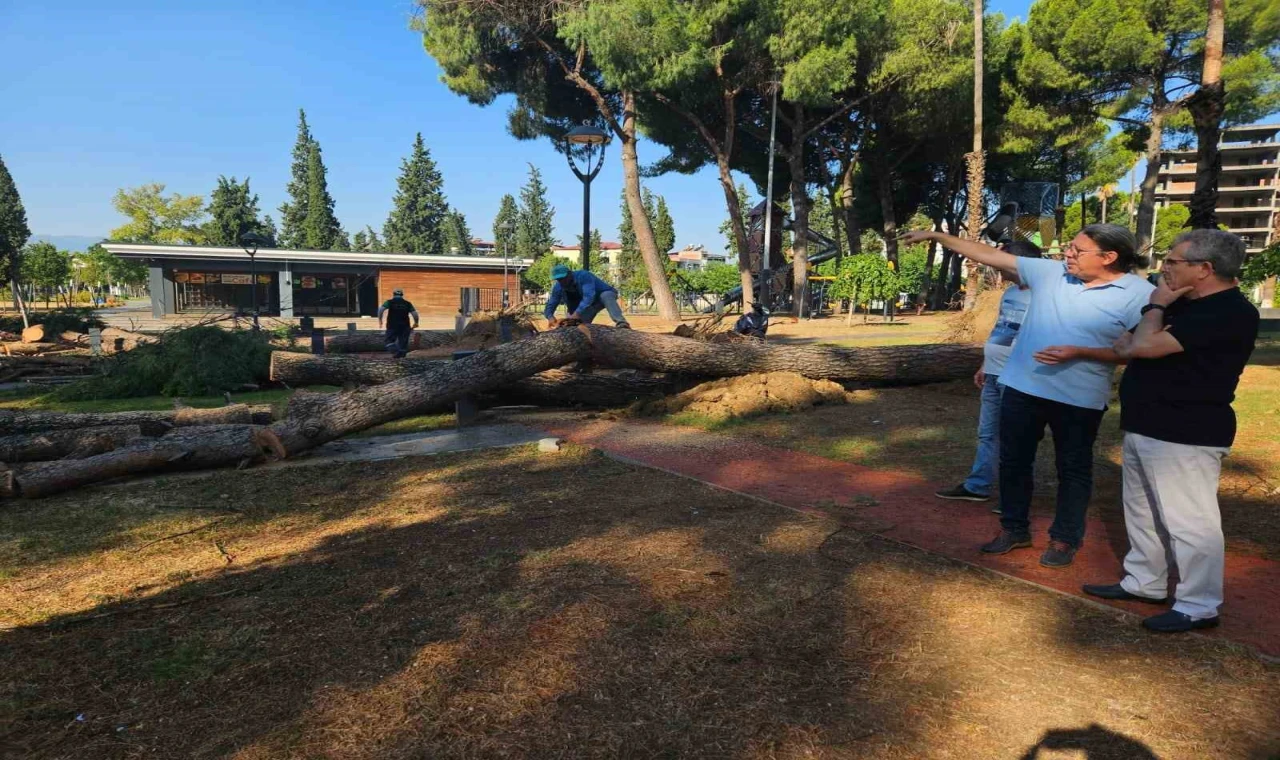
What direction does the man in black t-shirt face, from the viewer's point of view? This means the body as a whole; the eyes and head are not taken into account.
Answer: to the viewer's left

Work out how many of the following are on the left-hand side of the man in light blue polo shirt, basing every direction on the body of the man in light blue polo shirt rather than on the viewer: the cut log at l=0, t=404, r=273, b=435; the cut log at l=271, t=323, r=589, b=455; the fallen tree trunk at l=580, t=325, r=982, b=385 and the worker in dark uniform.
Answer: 0

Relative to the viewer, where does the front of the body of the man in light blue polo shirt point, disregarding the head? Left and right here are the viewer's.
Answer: facing the viewer and to the left of the viewer

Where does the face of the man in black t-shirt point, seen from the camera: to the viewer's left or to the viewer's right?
to the viewer's left

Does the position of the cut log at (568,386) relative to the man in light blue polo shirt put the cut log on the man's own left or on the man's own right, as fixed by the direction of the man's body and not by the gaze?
on the man's own right

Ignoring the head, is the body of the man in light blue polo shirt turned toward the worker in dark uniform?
no

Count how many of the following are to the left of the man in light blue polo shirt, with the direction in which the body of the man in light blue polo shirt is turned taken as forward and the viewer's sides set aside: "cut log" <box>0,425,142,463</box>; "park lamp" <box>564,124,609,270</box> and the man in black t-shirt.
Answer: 1

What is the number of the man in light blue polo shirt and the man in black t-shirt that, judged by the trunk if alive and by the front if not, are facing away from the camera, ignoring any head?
0

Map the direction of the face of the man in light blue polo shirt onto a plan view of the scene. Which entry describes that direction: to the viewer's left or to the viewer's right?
to the viewer's left

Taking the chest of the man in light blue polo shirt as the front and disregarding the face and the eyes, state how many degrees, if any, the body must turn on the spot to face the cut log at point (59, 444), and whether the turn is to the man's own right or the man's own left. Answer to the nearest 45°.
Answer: approximately 45° to the man's own right

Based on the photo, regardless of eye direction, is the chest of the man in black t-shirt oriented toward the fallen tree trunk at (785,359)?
no

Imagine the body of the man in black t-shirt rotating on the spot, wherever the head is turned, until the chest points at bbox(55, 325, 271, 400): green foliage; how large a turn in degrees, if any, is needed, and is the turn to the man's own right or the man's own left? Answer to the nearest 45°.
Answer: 0° — they already face it

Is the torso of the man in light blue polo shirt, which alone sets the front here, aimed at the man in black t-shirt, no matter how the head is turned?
no
